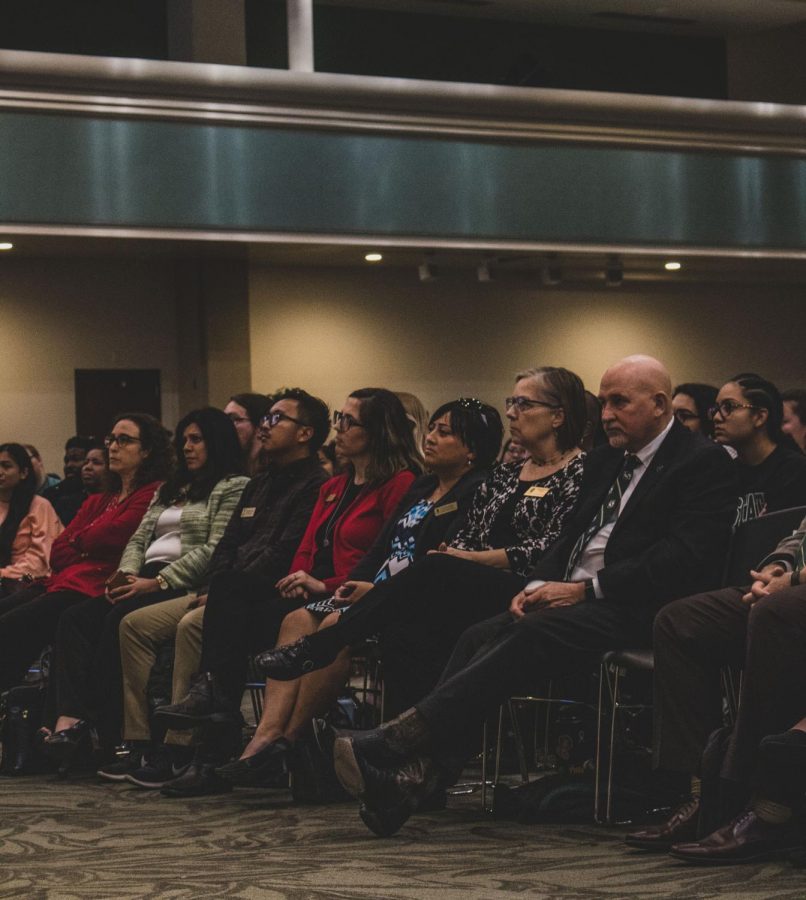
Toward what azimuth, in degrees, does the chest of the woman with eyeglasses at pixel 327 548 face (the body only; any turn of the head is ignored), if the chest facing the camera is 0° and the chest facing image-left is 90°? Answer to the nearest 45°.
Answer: approximately 45°

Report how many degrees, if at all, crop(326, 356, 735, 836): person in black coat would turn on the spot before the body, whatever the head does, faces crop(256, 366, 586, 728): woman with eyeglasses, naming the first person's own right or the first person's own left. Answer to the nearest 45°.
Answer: approximately 90° to the first person's own right

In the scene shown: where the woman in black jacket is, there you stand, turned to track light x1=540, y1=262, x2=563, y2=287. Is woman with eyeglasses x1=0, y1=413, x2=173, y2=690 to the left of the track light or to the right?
left

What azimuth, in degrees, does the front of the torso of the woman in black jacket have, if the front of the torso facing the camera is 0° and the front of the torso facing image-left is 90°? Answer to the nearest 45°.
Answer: approximately 45°

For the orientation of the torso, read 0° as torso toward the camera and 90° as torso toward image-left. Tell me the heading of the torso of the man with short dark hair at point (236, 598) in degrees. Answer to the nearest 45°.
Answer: approximately 45°

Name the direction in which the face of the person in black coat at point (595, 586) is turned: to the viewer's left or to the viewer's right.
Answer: to the viewer's left

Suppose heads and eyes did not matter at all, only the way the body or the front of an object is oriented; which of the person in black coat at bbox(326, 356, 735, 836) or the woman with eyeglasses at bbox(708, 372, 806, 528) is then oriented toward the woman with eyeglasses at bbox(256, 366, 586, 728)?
the woman with eyeglasses at bbox(708, 372, 806, 528)

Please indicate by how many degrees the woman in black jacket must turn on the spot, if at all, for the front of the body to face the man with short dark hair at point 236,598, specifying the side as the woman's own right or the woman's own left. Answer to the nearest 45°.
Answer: approximately 90° to the woman's own right
